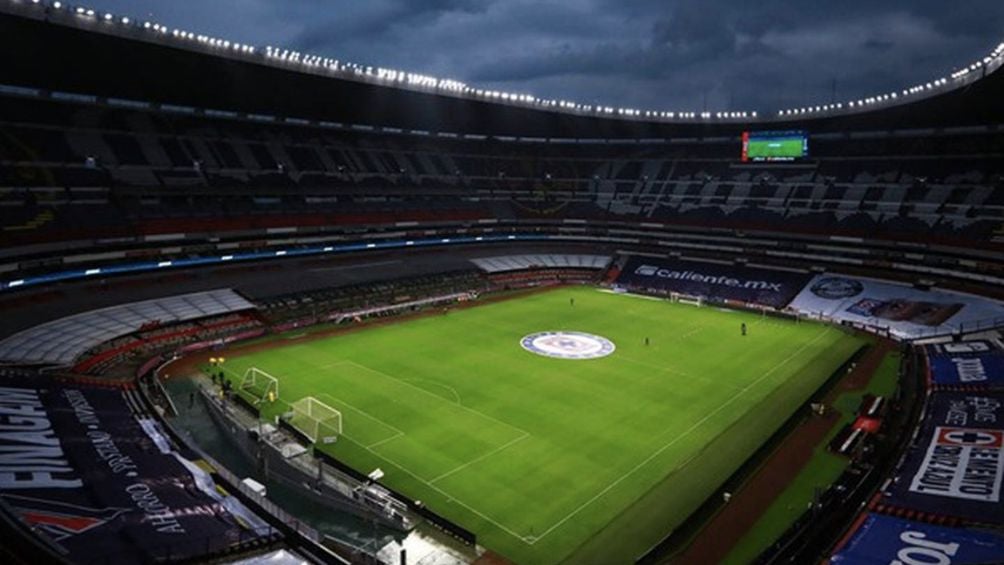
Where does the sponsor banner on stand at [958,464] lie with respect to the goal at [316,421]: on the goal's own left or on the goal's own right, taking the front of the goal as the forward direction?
on the goal's own right

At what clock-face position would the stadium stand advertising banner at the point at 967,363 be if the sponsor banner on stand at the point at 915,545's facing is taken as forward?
The stadium stand advertising banner is roughly at 3 o'clock from the sponsor banner on stand.

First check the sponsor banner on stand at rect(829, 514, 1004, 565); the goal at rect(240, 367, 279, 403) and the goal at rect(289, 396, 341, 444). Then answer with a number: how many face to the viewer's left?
1

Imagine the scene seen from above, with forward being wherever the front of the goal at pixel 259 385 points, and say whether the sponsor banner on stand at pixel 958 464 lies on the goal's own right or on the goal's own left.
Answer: on the goal's own right

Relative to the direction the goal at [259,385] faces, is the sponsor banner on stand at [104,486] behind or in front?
behind

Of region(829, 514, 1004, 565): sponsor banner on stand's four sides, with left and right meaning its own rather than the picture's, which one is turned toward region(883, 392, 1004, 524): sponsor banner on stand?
right

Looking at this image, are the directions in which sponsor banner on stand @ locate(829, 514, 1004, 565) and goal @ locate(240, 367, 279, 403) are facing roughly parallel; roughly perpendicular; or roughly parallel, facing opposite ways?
roughly perpendicular

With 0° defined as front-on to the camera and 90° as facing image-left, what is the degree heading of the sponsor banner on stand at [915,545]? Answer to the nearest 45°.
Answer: approximately 90°

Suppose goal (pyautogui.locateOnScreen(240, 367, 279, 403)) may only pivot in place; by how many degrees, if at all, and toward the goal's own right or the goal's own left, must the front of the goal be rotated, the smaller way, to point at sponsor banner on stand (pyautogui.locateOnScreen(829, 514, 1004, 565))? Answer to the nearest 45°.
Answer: approximately 90° to the goal's own right

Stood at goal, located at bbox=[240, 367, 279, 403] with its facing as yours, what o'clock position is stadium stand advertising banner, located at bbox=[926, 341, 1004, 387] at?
The stadium stand advertising banner is roughly at 2 o'clock from the goal.

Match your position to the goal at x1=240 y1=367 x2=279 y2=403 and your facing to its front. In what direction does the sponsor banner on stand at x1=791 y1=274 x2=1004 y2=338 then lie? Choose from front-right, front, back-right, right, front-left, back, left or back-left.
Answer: front-right

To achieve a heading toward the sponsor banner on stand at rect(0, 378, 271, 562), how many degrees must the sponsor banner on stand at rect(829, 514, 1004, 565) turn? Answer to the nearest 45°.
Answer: approximately 45° to its left

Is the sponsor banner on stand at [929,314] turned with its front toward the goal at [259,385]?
yes

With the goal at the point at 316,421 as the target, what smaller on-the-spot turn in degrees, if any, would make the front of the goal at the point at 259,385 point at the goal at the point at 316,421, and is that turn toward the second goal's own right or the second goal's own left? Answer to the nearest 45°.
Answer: approximately 135° to the second goal's own right

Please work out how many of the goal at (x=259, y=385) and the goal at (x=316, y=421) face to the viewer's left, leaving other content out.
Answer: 0

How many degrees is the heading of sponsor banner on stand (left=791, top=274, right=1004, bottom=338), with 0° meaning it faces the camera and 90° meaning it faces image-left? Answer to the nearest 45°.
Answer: approximately 45°

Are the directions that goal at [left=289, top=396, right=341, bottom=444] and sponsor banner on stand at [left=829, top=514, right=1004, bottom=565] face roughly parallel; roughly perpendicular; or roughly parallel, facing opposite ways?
roughly perpendicular
